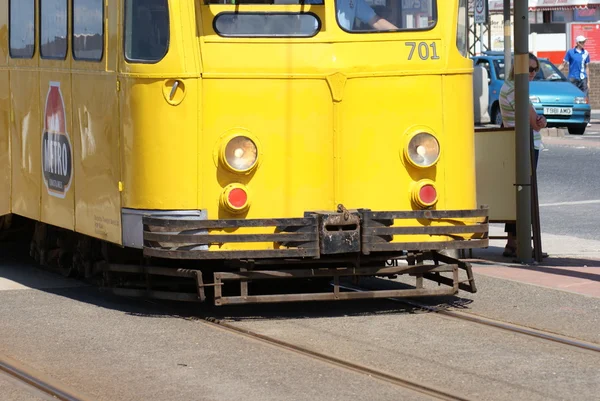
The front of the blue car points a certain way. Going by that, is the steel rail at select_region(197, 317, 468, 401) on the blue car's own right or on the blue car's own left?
on the blue car's own right

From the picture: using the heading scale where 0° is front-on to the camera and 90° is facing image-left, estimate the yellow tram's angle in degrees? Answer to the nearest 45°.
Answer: approximately 315°

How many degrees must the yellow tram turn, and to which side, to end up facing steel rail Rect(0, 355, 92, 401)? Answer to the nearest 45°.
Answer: approximately 90° to its right

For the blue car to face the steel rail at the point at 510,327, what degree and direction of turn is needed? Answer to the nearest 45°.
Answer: approximately 45° to its right

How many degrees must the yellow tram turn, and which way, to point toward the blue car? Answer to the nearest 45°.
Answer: approximately 135° to its left
